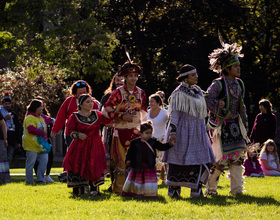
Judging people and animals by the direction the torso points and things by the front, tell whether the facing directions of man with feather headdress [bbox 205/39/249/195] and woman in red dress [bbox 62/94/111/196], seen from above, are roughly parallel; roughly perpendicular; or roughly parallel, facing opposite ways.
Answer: roughly parallel

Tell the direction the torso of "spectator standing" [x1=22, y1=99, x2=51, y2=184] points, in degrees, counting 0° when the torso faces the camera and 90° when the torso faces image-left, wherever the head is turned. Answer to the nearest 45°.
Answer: approximately 270°

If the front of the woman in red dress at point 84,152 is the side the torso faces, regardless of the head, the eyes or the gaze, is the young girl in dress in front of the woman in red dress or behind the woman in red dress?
in front

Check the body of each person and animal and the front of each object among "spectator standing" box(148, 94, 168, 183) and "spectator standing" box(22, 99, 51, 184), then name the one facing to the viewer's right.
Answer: "spectator standing" box(22, 99, 51, 184)

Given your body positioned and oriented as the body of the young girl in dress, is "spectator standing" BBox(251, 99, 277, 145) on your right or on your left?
on your left

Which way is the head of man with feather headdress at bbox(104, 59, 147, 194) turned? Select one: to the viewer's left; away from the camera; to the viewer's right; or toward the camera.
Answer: toward the camera
